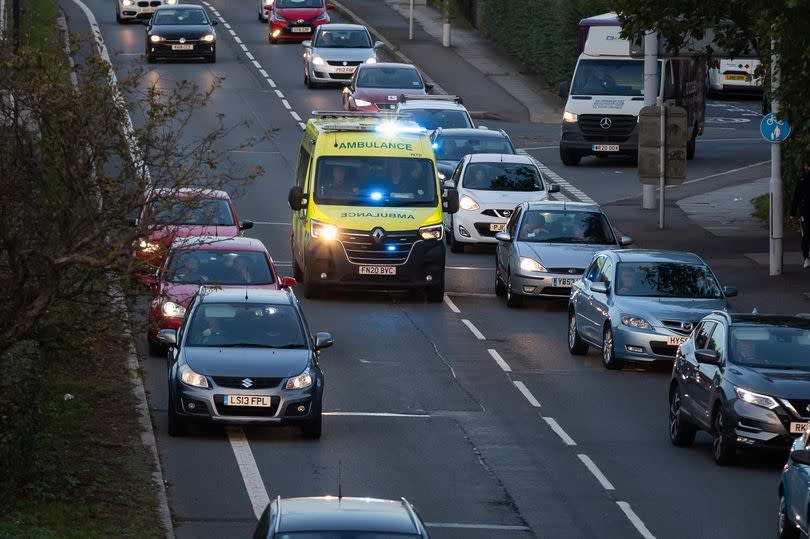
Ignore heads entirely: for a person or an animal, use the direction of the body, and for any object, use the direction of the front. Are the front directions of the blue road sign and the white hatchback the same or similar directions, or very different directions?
same or similar directions

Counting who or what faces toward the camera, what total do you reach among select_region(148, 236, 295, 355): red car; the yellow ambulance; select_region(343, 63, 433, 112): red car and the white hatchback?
4

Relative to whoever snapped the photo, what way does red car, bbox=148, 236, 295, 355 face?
facing the viewer

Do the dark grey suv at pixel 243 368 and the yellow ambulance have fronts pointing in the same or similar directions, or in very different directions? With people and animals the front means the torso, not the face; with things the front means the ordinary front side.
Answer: same or similar directions

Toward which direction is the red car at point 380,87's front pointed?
toward the camera

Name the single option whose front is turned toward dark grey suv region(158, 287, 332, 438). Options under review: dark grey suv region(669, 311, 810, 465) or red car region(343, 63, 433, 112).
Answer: the red car

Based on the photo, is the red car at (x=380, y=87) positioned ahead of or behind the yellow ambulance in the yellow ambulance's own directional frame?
behind

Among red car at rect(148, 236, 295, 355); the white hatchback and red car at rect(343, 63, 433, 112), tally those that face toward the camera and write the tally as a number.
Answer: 3

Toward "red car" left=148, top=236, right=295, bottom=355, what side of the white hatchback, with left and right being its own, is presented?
front

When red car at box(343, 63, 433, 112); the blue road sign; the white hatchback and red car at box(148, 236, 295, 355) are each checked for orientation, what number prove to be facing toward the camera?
4

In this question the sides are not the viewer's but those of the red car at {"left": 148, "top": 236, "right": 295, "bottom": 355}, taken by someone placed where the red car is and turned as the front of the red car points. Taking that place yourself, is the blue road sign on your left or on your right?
on your left

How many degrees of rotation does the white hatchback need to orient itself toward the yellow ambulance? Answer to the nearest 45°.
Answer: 0° — it already faces it

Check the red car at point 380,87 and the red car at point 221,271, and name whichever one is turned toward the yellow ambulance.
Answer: the red car at point 380,87

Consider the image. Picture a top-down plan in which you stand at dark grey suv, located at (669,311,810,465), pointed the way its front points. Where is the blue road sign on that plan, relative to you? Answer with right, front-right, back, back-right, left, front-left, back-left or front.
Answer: back-left

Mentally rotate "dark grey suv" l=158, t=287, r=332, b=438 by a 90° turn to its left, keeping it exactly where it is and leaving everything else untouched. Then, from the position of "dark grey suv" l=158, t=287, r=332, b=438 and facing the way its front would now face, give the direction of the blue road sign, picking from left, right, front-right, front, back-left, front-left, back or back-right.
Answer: front-left

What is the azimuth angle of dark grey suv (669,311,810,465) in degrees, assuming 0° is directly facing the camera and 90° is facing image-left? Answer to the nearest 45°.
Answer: approximately 315°

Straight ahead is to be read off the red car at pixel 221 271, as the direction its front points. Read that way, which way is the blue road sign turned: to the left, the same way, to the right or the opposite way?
the same way

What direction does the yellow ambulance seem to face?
toward the camera
